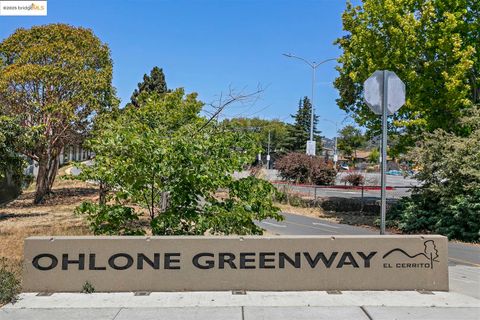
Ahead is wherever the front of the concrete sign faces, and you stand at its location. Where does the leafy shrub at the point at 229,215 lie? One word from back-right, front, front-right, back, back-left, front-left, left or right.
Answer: back

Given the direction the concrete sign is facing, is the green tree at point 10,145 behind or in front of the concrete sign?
behind

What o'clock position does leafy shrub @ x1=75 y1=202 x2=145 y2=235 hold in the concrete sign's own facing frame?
The leafy shrub is roughly at 4 o'clock from the concrete sign.

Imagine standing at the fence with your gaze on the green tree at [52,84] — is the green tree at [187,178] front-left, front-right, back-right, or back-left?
front-left

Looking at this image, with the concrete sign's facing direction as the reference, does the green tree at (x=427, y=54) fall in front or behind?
behind

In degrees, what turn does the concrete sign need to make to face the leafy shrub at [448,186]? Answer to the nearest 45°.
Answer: approximately 135° to its left

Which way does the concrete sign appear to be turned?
toward the camera

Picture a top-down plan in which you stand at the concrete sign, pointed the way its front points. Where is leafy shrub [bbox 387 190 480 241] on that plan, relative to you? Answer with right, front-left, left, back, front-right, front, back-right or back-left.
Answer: back-left

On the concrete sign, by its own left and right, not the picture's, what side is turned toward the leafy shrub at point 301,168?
back

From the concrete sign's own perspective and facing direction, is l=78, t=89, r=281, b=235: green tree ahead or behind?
behind

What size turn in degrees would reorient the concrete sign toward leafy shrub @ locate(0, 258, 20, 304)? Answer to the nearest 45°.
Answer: approximately 90° to its right

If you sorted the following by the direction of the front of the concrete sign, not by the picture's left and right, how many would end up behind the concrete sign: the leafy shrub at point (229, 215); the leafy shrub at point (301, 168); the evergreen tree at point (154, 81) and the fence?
4
